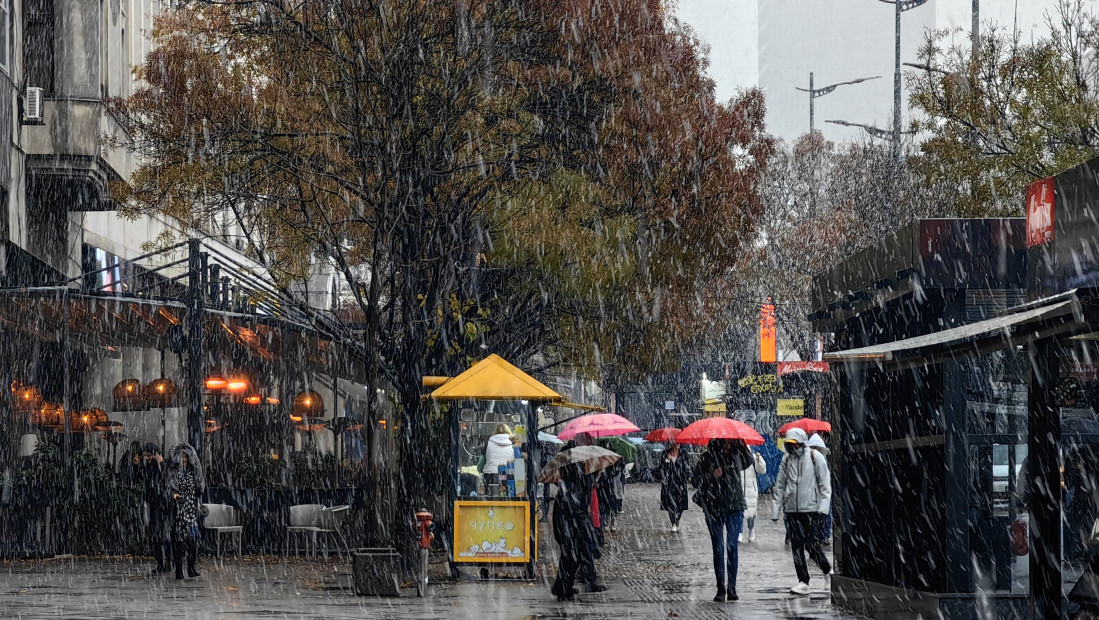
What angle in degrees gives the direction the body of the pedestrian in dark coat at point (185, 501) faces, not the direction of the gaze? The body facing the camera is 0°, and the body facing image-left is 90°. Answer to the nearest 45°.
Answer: approximately 0°

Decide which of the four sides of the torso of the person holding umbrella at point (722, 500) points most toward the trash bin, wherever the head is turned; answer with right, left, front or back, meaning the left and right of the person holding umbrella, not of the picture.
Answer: right

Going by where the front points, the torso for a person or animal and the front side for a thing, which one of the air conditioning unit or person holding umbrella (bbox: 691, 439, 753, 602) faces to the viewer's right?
the air conditioning unit

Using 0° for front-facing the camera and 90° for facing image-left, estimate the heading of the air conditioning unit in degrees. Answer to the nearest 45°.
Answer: approximately 270°

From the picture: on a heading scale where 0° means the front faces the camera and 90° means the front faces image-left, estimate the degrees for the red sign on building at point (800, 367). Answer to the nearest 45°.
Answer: approximately 0°

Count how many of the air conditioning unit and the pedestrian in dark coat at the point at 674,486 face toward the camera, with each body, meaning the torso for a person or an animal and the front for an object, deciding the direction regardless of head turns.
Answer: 1

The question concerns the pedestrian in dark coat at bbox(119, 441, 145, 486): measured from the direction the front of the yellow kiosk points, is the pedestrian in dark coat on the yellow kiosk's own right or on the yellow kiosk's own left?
on the yellow kiosk's own right

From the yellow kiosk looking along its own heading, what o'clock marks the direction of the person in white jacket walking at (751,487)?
The person in white jacket walking is roughly at 7 o'clock from the yellow kiosk.
